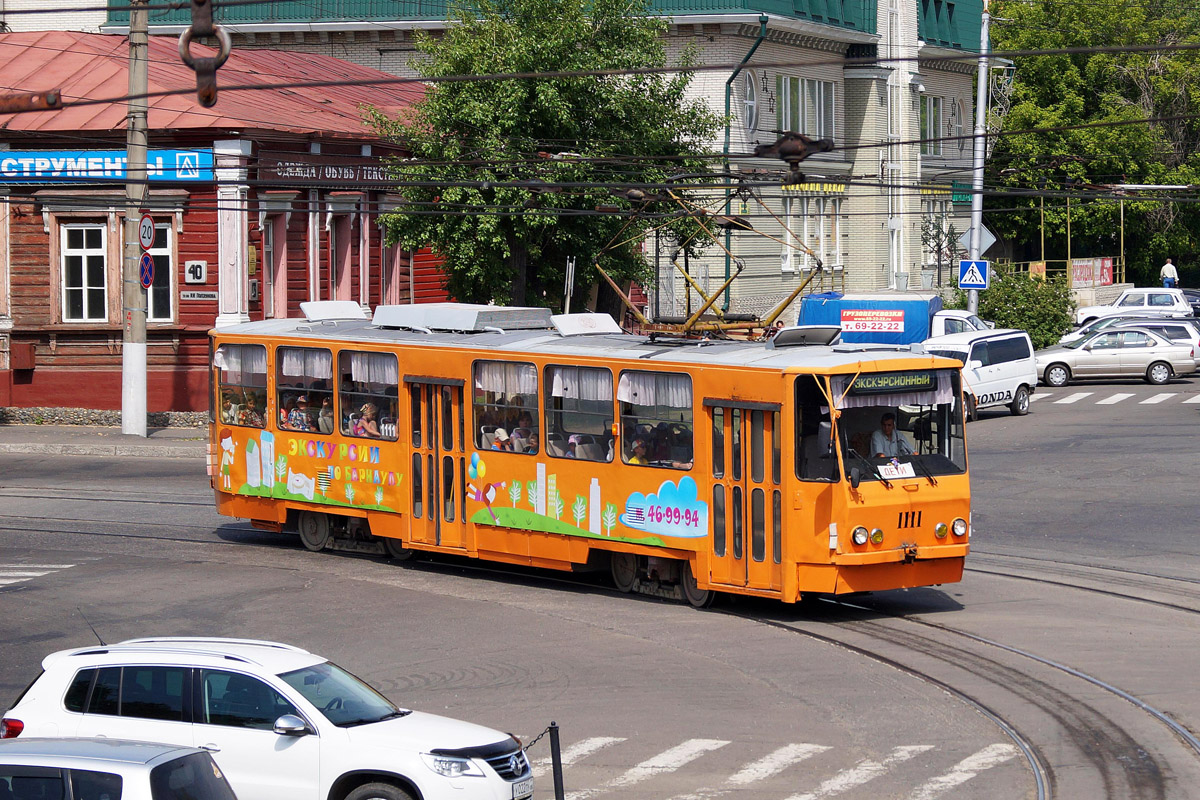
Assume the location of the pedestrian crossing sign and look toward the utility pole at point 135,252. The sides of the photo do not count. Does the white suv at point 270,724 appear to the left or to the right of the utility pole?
left

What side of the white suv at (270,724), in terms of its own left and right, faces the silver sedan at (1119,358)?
left

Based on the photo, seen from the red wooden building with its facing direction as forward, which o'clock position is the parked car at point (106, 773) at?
The parked car is roughly at 12 o'clock from the red wooden building.

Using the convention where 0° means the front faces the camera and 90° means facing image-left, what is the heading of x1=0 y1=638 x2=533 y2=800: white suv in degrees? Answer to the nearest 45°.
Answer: approximately 315°

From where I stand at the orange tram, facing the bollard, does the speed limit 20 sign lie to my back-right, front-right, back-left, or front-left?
back-right

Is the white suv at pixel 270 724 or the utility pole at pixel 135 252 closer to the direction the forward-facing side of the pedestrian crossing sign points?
the white suv

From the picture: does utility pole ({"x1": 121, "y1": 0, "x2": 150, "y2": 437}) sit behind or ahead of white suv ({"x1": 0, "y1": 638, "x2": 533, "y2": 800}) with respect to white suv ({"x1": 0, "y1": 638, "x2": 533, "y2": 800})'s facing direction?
behind

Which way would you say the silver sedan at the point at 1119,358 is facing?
to the viewer's left

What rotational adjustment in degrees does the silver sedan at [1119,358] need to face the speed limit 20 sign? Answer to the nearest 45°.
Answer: approximately 45° to its left

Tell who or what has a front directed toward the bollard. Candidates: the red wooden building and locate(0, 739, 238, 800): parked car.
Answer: the red wooden building
